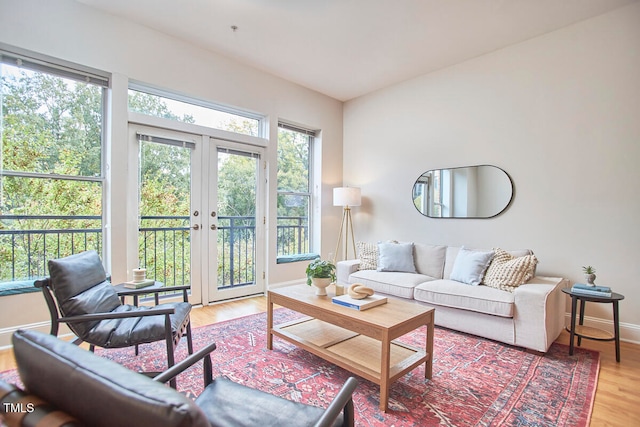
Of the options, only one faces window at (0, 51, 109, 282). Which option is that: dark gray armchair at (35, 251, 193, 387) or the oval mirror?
the oval mirror

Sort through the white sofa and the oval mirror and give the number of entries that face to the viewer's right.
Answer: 0

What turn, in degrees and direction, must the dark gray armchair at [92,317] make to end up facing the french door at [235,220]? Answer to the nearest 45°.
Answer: approximately 45° to its left

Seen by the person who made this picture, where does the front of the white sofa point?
facing the viewer and to the left of the viewer

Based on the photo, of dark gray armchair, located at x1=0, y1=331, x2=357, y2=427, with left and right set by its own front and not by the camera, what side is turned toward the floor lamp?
front

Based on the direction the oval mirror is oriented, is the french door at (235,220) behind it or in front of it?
in front

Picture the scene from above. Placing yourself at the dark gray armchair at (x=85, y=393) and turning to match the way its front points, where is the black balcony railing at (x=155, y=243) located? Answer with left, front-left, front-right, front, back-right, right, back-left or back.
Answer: front-left

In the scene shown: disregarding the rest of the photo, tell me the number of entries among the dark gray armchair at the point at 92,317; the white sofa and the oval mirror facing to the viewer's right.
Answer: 1

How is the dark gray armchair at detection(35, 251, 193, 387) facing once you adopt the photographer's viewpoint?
facing to the right of the viewer

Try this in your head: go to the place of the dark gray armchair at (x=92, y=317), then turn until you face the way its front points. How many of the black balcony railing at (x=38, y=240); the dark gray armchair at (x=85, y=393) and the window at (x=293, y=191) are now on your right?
1

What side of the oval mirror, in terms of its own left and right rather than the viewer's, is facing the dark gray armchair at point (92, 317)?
front

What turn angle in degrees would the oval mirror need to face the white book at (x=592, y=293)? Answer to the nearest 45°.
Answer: approximately 90° to its left

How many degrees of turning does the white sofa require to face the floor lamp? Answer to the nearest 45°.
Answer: approximately 90° to its right
